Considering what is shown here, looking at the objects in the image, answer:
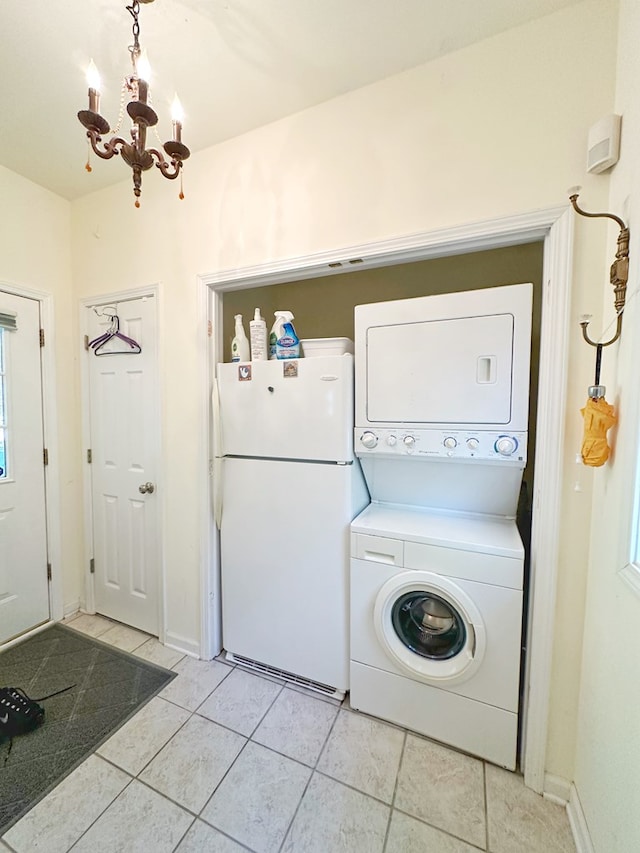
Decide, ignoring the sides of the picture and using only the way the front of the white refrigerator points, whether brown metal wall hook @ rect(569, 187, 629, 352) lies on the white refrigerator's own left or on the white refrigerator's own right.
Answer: on the white refrigerator's own left

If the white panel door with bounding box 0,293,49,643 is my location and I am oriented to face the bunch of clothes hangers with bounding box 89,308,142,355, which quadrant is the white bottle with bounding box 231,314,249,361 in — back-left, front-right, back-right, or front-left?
front-right

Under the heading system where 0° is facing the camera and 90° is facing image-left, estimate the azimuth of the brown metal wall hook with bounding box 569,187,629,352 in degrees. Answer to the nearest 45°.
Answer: approximately 90°

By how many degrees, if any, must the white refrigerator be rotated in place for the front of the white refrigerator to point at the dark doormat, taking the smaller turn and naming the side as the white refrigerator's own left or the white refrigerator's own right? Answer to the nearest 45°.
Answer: approximately 45° to the white refrigerator's own right

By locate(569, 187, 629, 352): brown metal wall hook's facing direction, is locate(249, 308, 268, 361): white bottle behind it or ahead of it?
ahead

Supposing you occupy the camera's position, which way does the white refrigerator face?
facing the viewer and to the left of the viewer

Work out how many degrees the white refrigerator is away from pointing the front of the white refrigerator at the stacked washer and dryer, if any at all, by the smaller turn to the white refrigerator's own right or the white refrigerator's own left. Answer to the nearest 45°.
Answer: approximately 90° to the white refrigerator's own left

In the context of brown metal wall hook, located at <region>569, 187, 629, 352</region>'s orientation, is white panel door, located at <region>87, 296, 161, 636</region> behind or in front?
in front

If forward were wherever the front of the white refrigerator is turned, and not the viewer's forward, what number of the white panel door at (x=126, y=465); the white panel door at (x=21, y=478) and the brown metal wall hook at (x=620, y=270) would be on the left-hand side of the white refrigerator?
1

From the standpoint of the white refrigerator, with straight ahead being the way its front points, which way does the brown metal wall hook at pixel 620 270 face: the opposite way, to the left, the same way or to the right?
to the right

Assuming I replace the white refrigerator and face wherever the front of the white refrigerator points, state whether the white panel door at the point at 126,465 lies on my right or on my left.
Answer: on my right

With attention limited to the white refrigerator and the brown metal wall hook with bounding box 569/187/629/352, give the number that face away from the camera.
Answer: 0

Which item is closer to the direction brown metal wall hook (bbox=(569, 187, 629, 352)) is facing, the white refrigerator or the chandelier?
the white refrigerator

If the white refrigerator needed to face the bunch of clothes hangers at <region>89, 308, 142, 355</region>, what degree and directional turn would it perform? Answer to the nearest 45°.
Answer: approximately 90° to its right

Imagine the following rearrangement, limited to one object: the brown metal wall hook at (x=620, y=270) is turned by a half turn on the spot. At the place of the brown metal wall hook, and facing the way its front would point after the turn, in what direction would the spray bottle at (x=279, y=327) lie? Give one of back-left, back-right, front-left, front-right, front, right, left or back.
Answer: back
